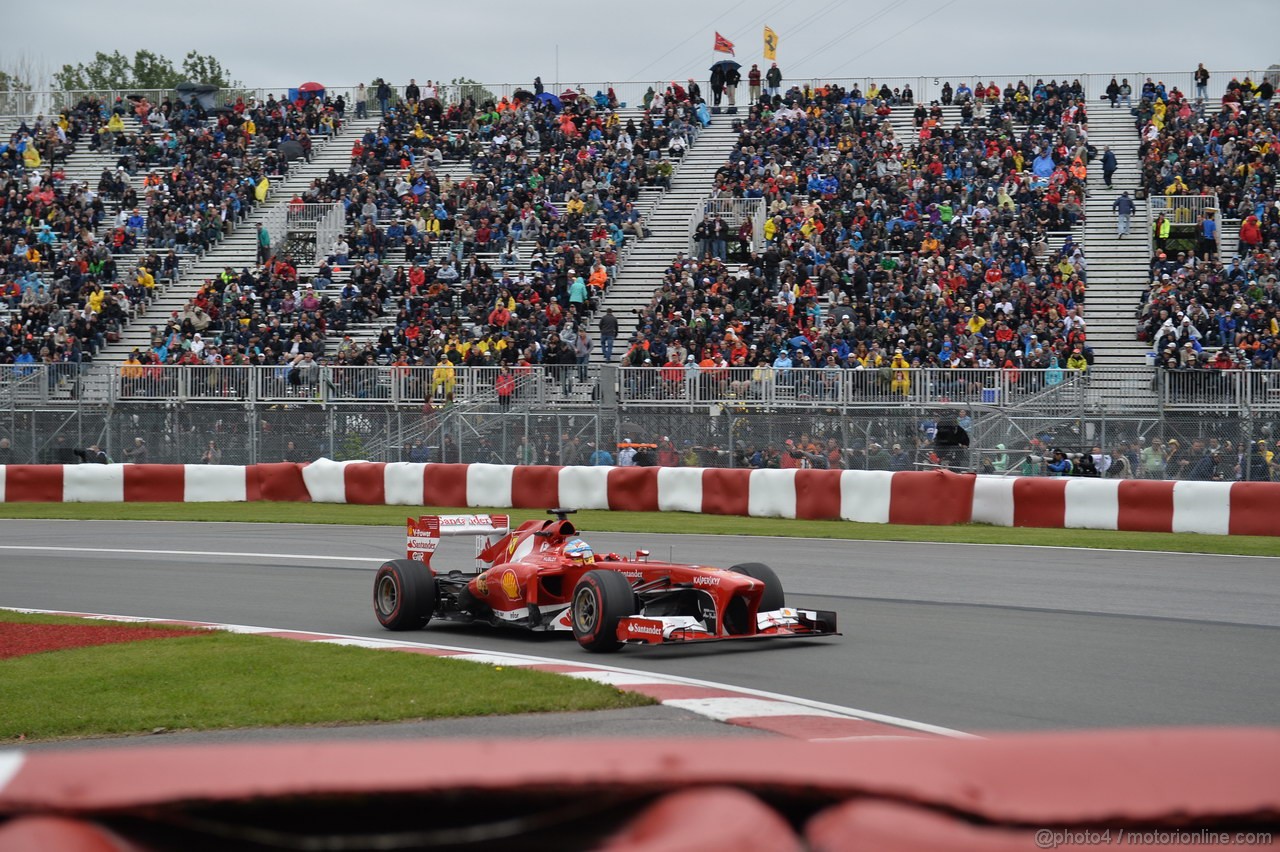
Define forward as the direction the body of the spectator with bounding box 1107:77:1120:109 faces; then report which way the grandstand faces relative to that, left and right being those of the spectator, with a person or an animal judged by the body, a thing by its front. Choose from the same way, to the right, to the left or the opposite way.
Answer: the same way

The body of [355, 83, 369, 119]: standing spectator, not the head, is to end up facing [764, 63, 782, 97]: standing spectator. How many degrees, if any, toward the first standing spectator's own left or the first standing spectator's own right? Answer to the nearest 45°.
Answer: approximately 45° to the first standing spectator's own left

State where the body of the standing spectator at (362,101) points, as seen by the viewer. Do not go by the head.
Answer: toward the camera

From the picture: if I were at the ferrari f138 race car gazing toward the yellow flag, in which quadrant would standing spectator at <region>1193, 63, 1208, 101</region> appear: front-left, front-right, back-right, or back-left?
front-right

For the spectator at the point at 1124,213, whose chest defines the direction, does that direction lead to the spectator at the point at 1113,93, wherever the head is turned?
yes

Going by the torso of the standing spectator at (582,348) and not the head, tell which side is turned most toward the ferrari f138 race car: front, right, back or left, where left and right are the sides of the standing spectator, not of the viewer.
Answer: front

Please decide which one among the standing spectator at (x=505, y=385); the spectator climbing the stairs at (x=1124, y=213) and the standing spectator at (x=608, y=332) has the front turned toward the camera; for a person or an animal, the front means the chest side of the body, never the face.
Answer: the standing spectator at (x=505, y=385)

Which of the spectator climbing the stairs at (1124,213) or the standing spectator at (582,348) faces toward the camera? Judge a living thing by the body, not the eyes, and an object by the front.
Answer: the standing spectator at (582,348)

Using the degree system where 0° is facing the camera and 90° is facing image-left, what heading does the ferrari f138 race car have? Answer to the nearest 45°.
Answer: approximately 315°

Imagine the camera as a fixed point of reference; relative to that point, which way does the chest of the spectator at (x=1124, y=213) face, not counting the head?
away from the camera

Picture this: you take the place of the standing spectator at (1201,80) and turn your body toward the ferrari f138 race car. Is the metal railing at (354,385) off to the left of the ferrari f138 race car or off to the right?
right

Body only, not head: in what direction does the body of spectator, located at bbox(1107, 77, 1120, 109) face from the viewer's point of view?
toward the camera

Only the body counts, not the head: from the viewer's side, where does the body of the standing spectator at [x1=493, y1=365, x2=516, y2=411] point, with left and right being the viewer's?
facing the viewer

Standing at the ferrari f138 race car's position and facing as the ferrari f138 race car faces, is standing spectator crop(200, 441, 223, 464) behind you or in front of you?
behind

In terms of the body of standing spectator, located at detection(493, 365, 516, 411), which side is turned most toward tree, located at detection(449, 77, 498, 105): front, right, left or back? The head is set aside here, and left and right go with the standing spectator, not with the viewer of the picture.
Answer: back
